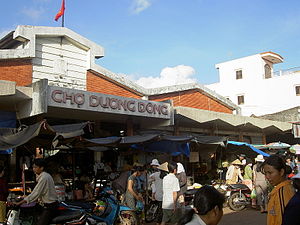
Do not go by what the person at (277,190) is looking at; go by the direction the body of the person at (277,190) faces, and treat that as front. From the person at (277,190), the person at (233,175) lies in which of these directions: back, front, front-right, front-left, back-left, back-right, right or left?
back-right

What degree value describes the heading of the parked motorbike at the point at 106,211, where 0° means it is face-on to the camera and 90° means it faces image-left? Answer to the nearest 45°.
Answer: approximately 270°

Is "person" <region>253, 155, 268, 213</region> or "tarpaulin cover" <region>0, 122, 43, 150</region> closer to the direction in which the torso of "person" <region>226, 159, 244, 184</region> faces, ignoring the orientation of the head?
the person

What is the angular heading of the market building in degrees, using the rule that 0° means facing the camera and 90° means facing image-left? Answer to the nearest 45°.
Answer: approximately 315°

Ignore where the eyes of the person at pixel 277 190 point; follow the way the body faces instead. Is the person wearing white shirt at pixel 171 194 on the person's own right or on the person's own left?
on the person's own right

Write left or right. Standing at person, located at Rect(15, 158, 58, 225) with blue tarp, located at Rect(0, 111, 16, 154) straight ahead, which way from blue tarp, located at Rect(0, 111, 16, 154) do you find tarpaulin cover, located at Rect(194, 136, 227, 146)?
right

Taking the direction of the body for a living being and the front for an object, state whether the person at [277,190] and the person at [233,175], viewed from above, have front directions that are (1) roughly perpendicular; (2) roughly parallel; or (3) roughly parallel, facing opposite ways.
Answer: roughly perpendicular

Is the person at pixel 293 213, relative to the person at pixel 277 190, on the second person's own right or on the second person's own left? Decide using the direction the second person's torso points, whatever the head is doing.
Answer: on the second person's own left
